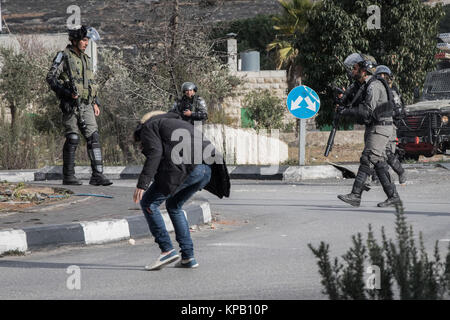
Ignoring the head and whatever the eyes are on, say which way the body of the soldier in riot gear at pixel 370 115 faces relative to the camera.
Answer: to the viewer's left

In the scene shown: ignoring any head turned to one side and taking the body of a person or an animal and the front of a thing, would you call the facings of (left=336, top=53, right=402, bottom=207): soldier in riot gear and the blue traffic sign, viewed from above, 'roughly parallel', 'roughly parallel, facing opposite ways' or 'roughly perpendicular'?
roughly perpendicular

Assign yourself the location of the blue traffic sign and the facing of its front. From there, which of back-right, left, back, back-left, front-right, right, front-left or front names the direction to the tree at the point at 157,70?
back-right

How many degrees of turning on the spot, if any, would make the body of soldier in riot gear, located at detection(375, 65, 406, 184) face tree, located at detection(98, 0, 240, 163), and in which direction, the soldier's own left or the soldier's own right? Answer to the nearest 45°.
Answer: approximately 45° to the soldier's own right

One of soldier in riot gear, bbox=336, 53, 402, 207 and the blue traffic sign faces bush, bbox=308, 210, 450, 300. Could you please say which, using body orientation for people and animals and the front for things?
the blue traffic sign

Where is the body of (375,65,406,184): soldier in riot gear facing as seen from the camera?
to the viewer's left

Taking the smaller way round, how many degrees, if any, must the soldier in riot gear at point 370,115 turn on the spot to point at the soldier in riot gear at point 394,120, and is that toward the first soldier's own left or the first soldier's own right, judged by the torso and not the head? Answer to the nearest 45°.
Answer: approximately 90° to the first soldier's own right

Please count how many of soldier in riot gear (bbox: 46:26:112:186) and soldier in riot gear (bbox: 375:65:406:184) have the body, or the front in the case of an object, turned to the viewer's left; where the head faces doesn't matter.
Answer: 1

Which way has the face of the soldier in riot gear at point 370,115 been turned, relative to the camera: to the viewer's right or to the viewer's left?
to the viewer's left
